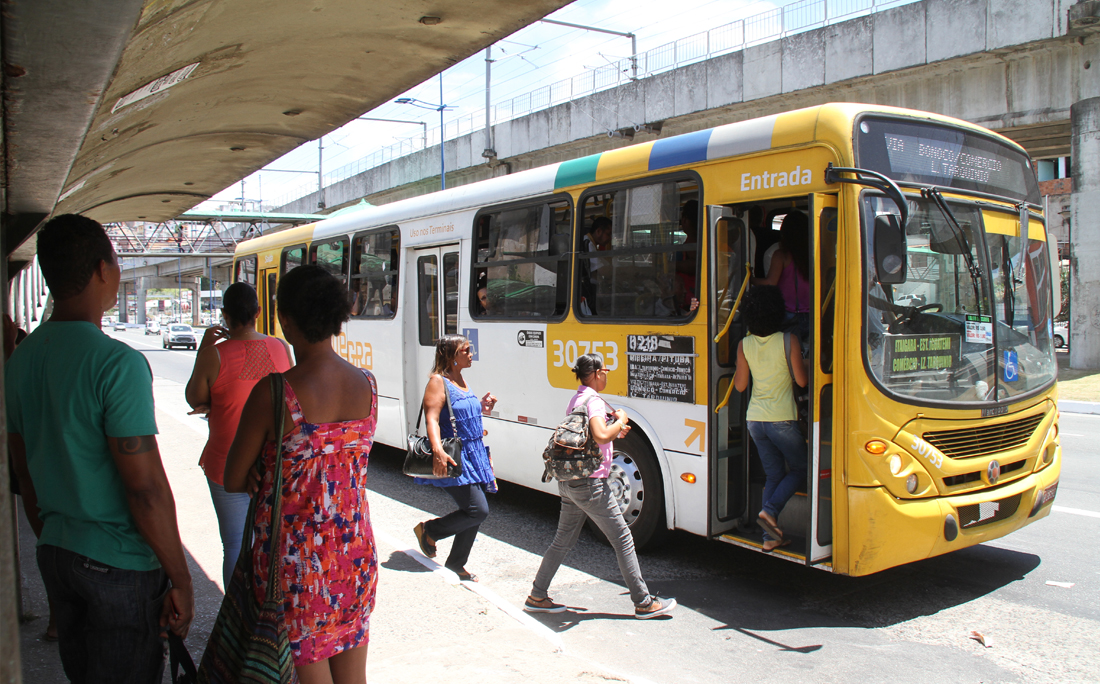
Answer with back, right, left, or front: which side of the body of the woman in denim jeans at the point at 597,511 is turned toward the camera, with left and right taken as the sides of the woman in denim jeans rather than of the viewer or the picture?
right

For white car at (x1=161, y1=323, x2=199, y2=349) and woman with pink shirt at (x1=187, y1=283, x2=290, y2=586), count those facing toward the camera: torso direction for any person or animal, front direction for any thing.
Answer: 1

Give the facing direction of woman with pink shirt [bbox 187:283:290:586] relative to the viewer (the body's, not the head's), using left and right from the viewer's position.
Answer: facing away from the viewer and to the left of the viewer

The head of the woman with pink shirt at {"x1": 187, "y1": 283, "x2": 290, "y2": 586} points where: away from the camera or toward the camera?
away from the camera

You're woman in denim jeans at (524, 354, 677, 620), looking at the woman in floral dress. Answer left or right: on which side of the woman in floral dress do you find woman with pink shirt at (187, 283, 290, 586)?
right

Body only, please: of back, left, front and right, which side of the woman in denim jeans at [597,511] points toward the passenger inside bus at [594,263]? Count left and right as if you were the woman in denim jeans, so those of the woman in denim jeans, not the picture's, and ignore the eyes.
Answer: left

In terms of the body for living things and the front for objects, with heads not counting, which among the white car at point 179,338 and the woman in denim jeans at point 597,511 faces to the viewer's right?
the woman in denim jeans

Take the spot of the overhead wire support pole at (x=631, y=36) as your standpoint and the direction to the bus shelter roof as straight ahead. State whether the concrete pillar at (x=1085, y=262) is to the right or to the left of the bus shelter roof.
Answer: left
